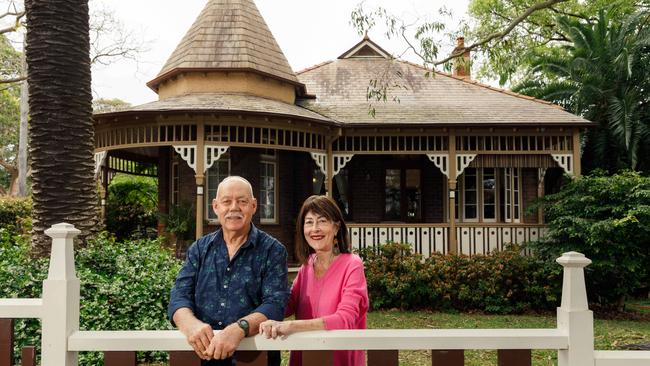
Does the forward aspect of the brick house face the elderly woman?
yes

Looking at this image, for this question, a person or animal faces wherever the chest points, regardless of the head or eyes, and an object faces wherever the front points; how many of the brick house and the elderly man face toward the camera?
2

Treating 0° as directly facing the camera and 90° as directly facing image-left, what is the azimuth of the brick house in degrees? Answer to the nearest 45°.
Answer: approximately 0°

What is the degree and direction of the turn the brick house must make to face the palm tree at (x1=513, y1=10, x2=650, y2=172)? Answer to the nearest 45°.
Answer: approximately 90° to its left

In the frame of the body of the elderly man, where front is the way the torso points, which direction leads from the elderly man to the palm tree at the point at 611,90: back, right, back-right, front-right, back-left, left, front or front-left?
back-left

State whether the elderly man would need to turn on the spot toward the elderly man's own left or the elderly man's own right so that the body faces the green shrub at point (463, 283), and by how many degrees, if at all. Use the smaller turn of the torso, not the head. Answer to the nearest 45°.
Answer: approximately 135° to the elderly man's own left
